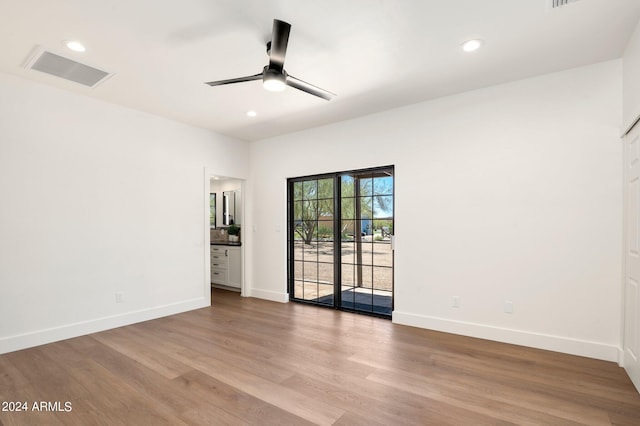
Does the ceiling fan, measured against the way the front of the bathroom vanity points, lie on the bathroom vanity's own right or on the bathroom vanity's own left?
on the bathroom vanity's own left

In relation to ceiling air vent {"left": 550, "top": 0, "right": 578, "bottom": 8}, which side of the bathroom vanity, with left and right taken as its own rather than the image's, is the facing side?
left

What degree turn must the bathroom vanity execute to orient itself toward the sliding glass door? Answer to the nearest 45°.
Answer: approximately 90° to its left

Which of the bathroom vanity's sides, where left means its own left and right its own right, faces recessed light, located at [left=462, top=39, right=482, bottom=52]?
left

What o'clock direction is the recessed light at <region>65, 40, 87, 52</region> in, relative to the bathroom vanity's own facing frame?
The recessed light is roughly at 11 o'clock from the bathroom vanity.

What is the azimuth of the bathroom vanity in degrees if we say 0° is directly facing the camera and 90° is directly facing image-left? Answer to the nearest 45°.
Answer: approximately 45°

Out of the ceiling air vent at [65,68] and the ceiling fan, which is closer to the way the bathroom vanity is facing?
the ceiling air vent

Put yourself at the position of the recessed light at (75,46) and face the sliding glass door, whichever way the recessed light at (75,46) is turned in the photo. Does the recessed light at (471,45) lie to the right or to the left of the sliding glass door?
right

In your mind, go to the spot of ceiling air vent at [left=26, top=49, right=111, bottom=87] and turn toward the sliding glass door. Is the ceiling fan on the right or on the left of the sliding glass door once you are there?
right
